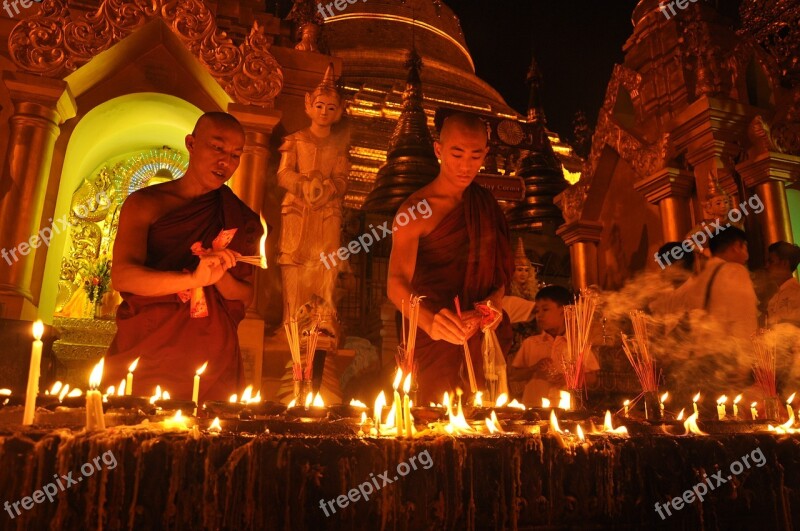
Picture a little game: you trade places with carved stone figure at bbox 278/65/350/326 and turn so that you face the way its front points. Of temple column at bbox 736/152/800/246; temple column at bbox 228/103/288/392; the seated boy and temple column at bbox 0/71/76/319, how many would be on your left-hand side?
2

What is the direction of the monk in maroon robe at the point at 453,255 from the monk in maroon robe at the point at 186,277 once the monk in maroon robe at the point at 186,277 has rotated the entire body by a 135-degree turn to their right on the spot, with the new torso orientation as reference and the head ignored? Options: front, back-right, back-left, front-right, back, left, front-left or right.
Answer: back

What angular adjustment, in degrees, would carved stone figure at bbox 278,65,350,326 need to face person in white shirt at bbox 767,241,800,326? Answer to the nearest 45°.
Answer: approximately 90° to its left

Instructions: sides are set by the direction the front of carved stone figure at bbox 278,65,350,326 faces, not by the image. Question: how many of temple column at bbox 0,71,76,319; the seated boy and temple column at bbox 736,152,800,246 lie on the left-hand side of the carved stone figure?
2

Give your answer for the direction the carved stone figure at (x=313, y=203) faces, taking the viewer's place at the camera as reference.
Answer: facing the viewer

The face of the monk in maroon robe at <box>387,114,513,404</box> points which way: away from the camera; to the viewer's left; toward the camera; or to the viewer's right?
toward the camera

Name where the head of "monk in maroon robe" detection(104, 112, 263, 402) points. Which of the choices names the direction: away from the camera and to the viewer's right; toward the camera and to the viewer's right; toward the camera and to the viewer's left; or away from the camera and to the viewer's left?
toward the camera and to the viewer's right

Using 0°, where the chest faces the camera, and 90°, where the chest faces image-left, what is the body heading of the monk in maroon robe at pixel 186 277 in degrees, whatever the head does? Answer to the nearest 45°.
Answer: approximately 315°
